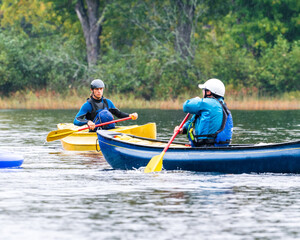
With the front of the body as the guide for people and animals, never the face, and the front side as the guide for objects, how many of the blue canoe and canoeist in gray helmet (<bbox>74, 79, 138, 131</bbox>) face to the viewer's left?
1

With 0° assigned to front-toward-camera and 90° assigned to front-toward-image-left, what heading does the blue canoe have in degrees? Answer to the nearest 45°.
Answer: approximately 90°

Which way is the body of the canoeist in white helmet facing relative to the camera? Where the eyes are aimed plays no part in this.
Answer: to the viewer's left

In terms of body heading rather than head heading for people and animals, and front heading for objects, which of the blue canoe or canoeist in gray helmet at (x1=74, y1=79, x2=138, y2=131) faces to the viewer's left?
the blue canoe

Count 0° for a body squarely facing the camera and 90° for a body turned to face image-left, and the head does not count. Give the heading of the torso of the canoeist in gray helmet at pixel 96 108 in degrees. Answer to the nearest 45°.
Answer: approximately 315°
